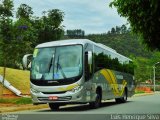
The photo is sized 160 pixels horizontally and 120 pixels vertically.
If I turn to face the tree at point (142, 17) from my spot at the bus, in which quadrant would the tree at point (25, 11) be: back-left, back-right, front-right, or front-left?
back-left

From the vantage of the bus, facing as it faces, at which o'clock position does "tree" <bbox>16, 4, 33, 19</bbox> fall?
The tree is roughly at 4 o'clock from the bus.

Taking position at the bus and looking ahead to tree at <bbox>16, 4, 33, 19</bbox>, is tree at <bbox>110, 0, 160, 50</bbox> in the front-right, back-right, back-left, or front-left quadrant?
back-right

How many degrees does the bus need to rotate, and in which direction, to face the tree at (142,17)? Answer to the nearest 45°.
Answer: approximately 90° to its left

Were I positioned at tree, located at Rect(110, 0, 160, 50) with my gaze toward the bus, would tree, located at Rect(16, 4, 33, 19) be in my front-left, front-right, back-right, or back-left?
front-right

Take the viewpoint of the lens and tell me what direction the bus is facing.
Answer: facing the viewer and to the left of the viewer
